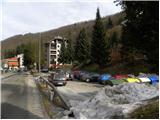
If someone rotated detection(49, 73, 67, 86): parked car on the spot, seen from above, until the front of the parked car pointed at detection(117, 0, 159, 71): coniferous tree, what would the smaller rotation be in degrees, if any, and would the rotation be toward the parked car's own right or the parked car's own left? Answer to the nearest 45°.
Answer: approximately 135° to the parked car's own left
